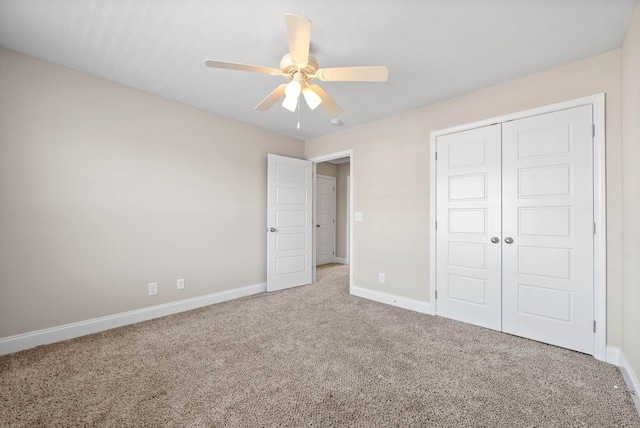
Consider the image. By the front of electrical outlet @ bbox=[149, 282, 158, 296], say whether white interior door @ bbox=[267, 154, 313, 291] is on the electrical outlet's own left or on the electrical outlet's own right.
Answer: on the electrical outlet's own left

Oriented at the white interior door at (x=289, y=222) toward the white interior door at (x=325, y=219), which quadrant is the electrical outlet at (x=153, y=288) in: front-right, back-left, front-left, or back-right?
back-left

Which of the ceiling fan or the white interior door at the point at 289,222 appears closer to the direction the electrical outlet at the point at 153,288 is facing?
the ceiling fan

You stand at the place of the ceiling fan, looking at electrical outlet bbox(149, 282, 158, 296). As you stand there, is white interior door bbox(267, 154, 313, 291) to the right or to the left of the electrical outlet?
right

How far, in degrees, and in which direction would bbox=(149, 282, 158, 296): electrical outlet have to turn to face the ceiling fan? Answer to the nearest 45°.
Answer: approximately 45° to its left

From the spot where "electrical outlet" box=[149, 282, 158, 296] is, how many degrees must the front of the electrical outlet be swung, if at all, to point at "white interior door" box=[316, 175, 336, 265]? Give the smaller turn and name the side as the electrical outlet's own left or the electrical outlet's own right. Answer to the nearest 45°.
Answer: approximately 135° to the electrical outlet's own left
